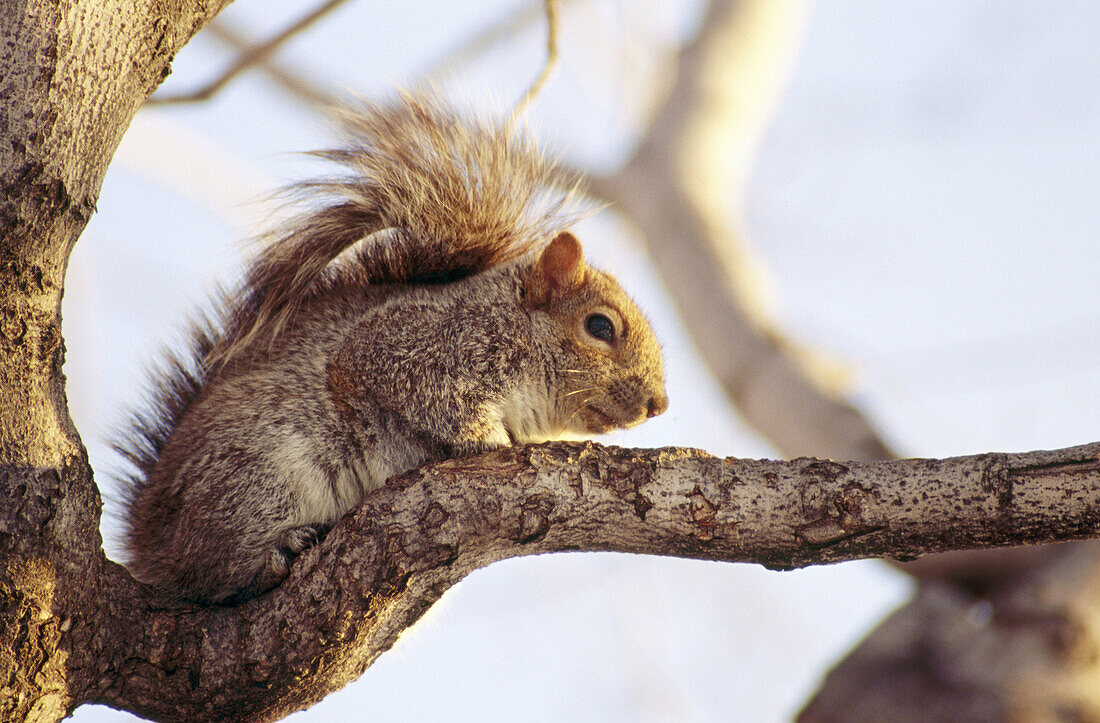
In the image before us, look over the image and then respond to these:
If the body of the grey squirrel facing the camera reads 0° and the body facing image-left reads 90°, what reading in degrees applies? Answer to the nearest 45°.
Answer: approximately 270°

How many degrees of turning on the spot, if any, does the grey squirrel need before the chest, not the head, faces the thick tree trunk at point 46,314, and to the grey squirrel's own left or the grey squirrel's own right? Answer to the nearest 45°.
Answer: approximately 135° to the grey squirrel's own right
